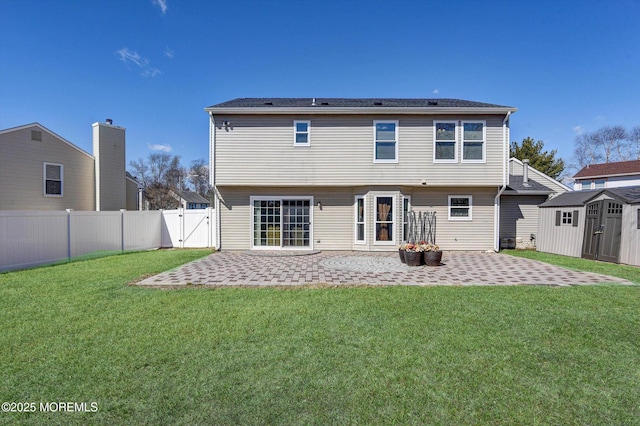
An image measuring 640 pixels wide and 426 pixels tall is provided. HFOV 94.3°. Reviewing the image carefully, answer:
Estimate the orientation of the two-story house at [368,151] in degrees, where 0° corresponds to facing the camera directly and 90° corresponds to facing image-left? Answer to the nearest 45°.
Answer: approximately 180°

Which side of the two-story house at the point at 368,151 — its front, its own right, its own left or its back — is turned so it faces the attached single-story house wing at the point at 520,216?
right

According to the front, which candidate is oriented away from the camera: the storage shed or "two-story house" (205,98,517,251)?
the two-story house

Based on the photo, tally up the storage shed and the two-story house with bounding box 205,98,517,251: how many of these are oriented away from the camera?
1

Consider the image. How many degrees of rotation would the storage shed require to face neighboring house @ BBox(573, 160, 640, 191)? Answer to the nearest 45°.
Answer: approximately 135° to its right

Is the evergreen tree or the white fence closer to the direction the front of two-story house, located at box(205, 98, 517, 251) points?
the evergreen tree

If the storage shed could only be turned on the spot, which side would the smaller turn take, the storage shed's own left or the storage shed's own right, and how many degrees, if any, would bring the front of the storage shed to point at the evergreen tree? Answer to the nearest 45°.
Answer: approximately 135° to the storage shed's own right

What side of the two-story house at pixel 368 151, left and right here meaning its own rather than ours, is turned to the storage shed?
right

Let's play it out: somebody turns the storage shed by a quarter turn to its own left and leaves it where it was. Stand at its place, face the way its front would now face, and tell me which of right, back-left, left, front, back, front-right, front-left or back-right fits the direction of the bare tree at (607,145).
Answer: back-left
